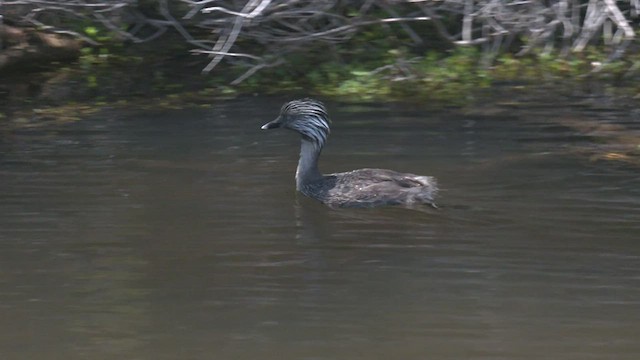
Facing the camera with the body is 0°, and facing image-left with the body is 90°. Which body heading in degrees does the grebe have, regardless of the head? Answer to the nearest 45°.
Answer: approximately 90°

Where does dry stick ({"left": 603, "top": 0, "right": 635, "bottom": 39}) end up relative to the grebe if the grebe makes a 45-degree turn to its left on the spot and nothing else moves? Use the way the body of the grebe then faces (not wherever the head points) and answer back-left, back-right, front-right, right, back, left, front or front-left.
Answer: back
